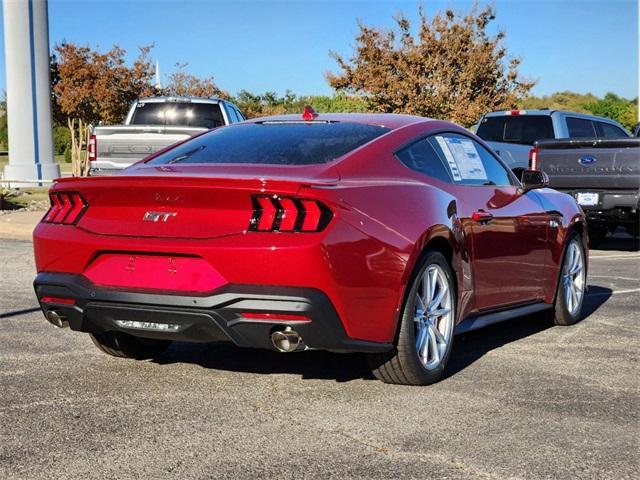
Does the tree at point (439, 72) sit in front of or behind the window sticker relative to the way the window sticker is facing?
behind

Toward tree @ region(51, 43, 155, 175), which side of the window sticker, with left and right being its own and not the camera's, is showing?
back

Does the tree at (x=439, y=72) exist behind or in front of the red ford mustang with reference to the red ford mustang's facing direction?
in front

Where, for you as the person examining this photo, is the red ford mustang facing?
facing away from the viewer and to the right of the viewer

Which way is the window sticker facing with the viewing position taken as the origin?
facing the viewer and to the right of the viewer
